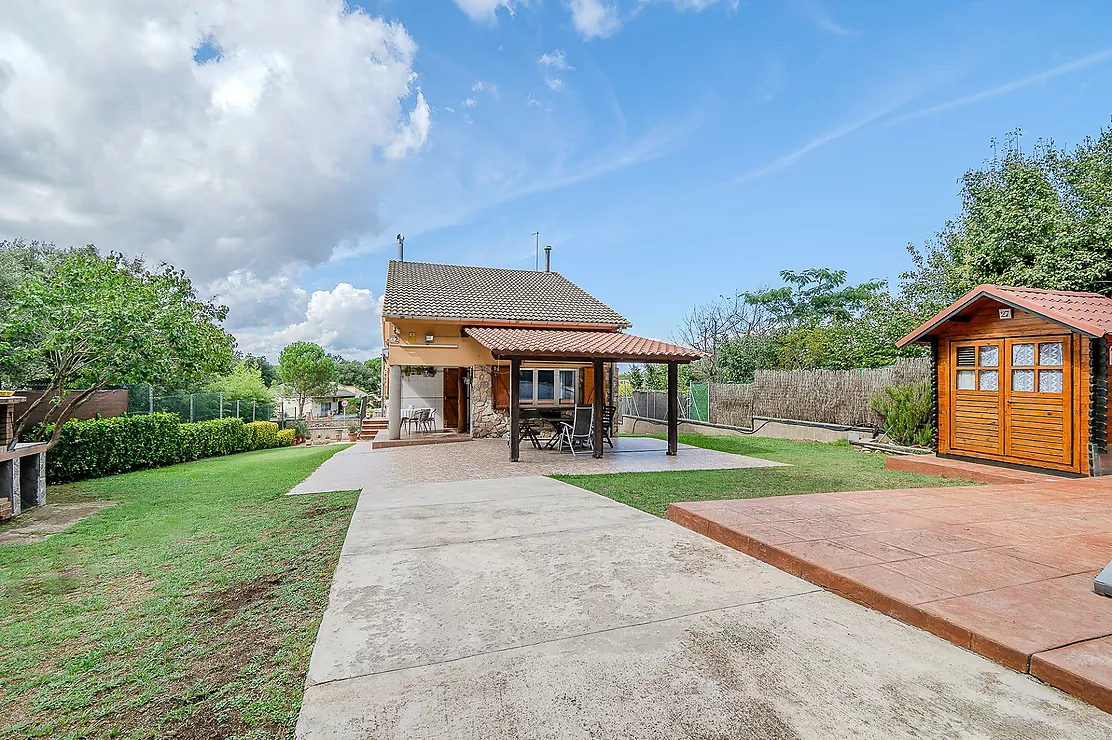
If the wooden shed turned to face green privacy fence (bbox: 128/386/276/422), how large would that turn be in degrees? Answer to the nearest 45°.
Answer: approximately 45° to its right

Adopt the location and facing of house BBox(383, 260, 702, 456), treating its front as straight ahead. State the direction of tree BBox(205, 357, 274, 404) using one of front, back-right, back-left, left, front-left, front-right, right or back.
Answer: back-right

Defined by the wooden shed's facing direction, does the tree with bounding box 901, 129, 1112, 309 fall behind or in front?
behind

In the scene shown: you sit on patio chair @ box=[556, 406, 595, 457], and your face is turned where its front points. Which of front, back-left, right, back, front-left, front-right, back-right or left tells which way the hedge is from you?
front-left

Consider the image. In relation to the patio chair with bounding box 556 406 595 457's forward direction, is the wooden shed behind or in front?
behind

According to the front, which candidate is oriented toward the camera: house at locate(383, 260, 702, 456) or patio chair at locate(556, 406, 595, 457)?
the house

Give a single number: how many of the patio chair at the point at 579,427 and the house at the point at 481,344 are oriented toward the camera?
1

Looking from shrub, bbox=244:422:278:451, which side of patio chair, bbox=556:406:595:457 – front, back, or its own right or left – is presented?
front

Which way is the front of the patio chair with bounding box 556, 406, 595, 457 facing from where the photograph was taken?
facing away from the viewer and to the left of the viewer

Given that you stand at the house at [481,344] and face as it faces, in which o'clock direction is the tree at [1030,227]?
The tree is roughly at 9 o'clock from the house.

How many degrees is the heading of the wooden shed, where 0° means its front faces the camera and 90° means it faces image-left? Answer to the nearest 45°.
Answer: approximately 45°

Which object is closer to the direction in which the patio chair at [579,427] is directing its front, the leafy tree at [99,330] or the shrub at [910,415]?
the leafy tree

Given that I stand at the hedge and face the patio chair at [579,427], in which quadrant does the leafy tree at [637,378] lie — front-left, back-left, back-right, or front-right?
front-left

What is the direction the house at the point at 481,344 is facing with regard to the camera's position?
facing the viewer
